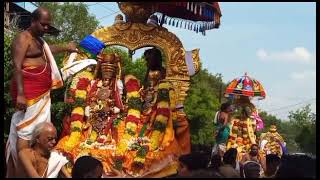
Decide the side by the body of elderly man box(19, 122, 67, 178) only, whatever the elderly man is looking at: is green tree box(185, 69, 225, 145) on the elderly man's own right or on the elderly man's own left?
on the elderly man's own left

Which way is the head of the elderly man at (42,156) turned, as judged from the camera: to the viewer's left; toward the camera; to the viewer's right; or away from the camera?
to the viewer's right

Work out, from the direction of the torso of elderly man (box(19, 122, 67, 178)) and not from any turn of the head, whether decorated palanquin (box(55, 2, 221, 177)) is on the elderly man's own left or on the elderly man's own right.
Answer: on the elderly man's own left

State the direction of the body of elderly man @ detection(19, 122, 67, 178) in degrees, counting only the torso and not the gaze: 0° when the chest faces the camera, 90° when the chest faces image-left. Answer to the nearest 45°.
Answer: approximately 315°

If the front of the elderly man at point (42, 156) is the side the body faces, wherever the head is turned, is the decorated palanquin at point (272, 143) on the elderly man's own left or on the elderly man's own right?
on the elderly man's own left

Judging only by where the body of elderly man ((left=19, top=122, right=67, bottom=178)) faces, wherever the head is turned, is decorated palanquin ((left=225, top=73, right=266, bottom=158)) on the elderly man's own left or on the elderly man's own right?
on the elderly man's own left
